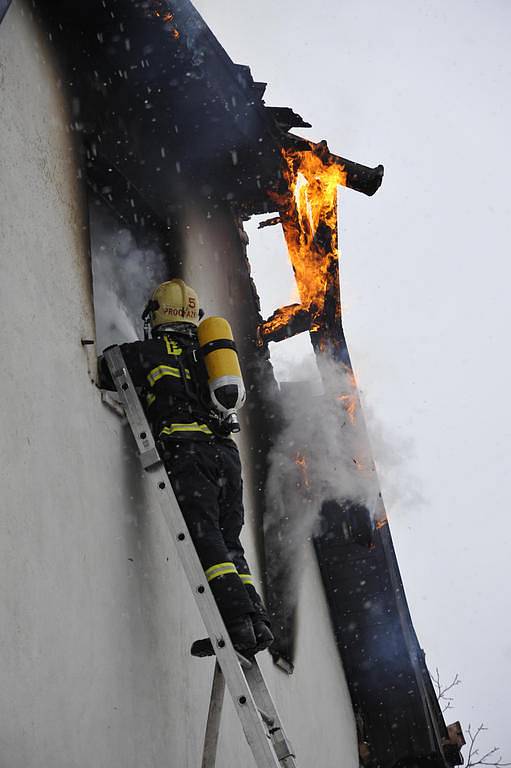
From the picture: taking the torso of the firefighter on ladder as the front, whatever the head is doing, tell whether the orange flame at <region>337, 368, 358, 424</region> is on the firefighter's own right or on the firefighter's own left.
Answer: on the firefighter's own right

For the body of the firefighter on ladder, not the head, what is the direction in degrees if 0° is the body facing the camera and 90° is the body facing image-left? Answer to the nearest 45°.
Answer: approximately 135°
